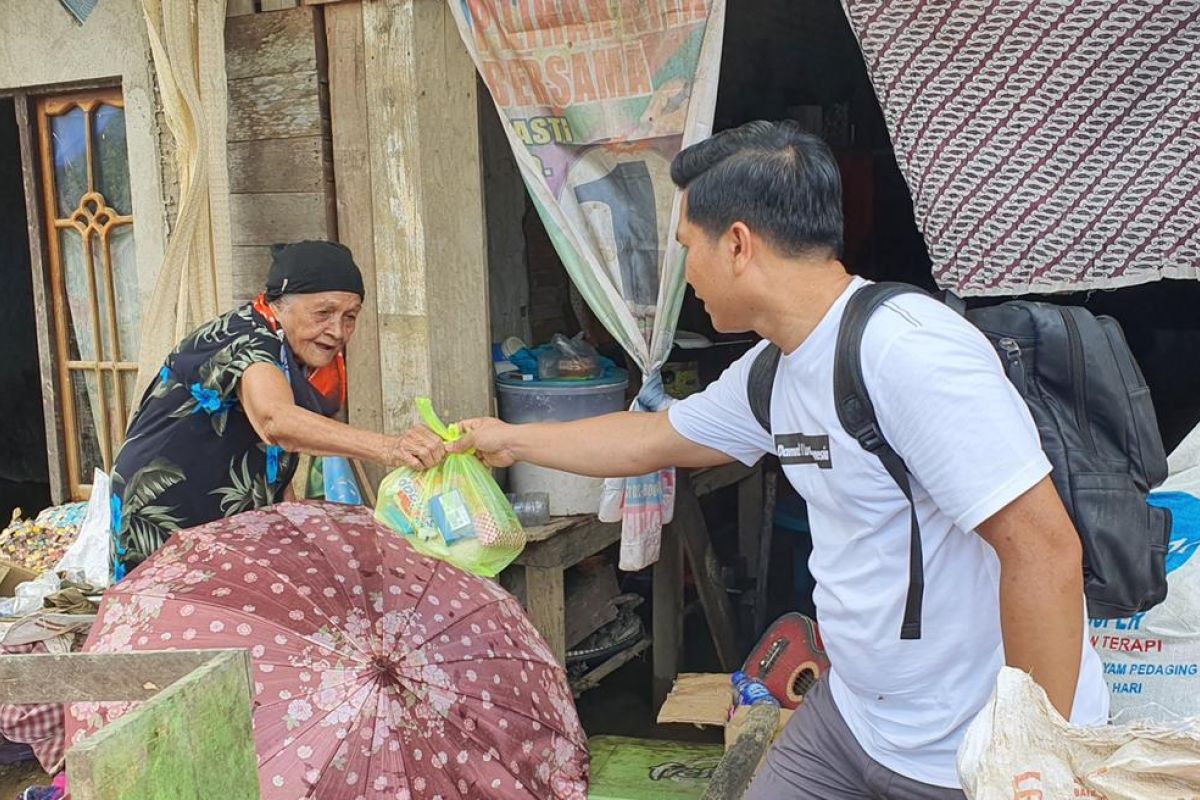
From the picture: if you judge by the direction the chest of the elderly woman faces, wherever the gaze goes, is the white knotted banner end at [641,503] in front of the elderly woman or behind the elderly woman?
in front

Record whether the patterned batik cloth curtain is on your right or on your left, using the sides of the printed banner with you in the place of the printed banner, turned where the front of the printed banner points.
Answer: on your left

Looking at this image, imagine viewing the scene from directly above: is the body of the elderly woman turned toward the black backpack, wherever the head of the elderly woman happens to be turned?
yes

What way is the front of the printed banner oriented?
toward the camera

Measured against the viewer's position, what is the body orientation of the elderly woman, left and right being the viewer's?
facing the viewer and to the right of the viewer

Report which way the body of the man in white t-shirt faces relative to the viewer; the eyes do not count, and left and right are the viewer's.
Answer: facing the viewer and to the left of the viewer

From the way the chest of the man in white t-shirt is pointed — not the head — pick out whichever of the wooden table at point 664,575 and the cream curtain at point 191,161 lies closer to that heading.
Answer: the cream curtain

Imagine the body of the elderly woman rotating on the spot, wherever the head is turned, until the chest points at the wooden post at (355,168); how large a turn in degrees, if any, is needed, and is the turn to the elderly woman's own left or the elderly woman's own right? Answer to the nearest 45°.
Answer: approximately 90° to the elderly woman's own left

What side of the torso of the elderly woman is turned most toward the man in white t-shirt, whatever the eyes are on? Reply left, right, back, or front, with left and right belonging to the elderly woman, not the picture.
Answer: front

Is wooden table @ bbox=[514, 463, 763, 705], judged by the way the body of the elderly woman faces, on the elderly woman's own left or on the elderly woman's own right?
on the elderly woman's own left

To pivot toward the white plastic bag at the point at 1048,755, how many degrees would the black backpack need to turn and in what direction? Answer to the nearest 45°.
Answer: approximately 135° to its right

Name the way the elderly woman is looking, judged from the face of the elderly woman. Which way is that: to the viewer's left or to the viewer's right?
to the viewer's right

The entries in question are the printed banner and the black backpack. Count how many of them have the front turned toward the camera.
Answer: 1

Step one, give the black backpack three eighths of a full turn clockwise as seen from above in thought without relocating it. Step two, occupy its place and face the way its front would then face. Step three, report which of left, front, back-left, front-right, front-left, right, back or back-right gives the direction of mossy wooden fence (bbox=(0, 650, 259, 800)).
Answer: front-right

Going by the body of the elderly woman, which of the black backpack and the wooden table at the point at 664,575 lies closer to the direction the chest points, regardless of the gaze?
the black backpack

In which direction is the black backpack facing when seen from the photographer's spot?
facing away from the viewer and to the right of the viewer
